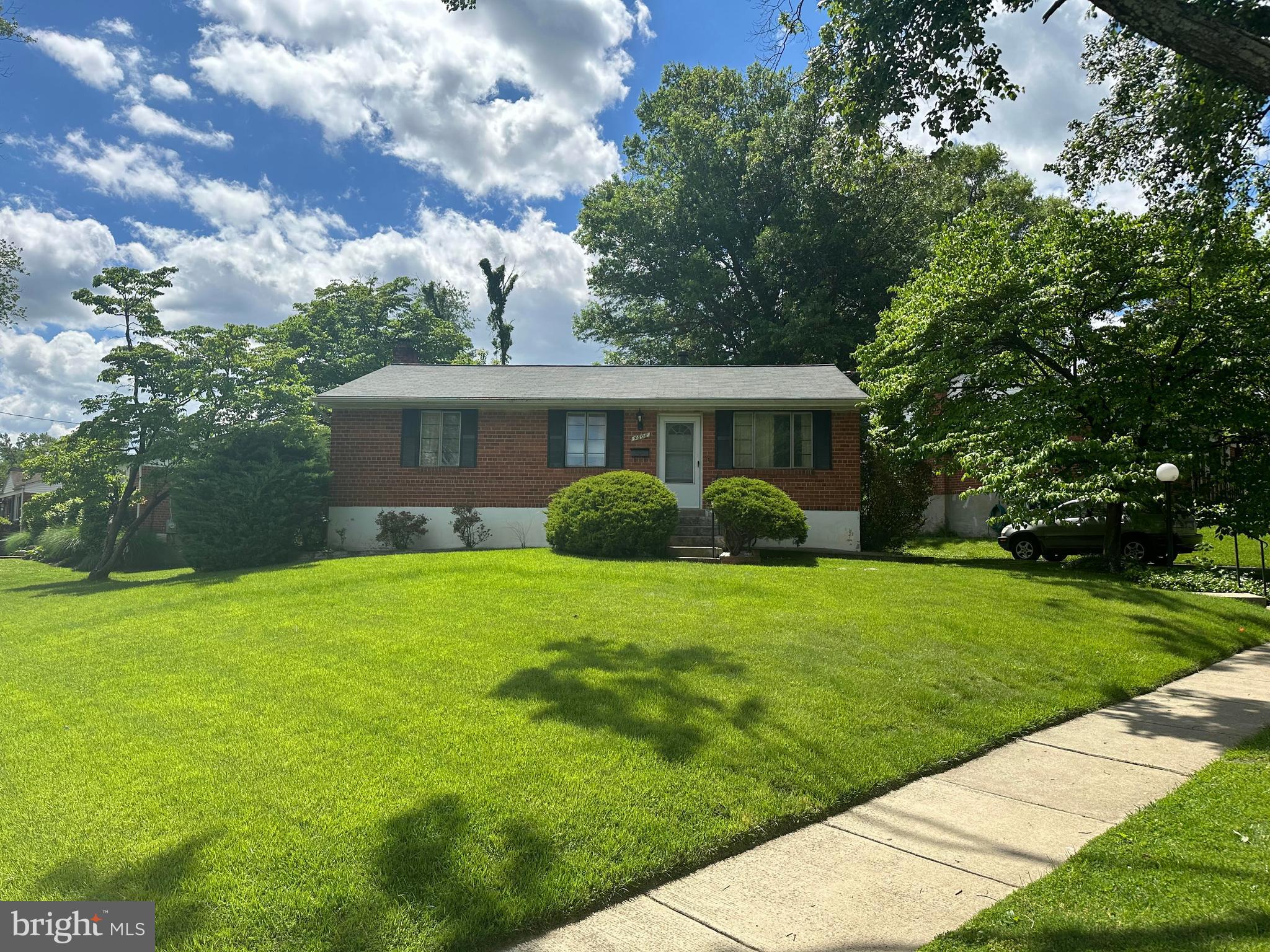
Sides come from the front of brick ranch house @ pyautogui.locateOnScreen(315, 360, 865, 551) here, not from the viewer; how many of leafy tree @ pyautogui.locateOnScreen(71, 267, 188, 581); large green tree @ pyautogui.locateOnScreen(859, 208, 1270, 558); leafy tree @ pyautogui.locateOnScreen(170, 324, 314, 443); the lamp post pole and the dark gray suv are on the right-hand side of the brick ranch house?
2

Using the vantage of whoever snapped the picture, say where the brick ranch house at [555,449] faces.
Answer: facing the viewer

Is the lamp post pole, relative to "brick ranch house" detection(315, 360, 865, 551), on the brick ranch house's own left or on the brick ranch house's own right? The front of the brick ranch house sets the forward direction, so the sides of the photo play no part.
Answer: on the brick ranch house's own left

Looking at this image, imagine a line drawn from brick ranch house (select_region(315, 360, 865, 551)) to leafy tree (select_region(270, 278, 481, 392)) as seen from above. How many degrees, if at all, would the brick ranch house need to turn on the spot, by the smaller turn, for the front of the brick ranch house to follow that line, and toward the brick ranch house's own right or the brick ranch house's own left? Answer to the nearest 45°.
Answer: approximately 135° to the brick ranch house's own right

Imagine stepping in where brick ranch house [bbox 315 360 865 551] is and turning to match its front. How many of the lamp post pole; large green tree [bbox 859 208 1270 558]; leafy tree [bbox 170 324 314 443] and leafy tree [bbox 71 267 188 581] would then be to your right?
2

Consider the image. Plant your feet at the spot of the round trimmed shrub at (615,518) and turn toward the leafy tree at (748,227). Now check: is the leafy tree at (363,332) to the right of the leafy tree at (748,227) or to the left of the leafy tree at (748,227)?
left

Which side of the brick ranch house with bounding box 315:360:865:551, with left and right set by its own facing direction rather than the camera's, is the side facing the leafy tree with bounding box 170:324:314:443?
right

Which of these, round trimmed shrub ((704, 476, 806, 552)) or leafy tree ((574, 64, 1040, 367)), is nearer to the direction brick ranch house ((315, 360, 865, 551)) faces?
the round trimmed shrub

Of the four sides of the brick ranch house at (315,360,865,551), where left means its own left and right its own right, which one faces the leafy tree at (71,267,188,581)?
right

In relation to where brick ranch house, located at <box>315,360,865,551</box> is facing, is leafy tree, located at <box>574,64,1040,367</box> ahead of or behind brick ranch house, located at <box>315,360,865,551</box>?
behind

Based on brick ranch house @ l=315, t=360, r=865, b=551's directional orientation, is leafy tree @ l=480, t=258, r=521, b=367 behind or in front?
behind

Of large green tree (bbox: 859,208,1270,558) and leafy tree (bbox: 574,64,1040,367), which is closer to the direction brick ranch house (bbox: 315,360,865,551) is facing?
the large green tree

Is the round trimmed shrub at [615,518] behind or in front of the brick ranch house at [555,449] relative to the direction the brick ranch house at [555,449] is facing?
in front

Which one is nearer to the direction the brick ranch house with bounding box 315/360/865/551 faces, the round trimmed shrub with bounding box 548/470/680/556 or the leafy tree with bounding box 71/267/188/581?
the round trimmed shrub
